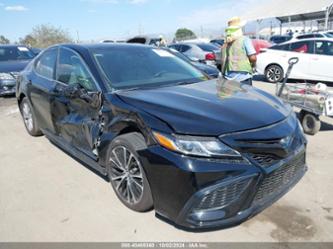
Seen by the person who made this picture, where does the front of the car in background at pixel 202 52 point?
facing away from the viewer and to the left of the viewer

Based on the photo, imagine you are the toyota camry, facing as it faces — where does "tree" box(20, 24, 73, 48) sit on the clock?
The tree is roughly at 7 o'clock from the toyota camry.

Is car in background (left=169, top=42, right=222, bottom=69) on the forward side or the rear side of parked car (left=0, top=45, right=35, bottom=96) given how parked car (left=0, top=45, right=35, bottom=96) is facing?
on the rear side

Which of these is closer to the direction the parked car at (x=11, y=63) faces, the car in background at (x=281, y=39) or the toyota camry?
the toyota camry

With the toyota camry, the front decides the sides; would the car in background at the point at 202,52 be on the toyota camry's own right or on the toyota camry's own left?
on the toyota camry's own left
